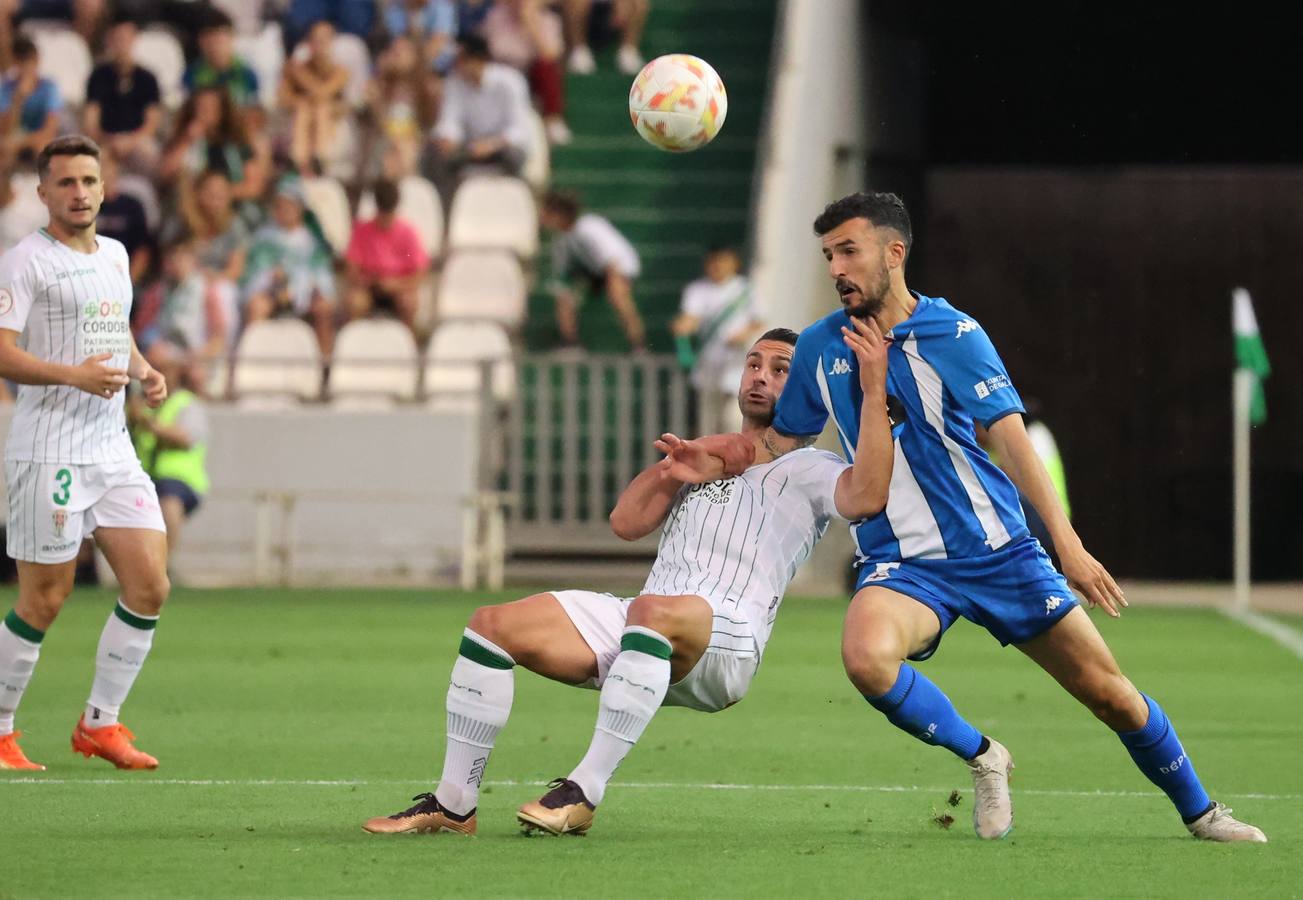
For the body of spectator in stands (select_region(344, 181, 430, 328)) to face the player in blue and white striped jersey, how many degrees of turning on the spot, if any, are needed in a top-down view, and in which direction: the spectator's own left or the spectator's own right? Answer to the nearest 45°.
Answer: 0° — they already face them

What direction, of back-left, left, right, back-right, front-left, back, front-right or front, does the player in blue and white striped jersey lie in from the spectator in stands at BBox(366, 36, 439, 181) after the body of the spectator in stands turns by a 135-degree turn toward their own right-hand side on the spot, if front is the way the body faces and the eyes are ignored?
back-left

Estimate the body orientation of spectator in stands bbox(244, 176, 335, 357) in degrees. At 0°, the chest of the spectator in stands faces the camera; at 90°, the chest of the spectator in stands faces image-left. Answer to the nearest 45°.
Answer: approximately 0°

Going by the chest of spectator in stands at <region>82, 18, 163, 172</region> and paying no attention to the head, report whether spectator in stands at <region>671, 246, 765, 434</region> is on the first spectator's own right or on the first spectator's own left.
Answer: on the first spectator's own left

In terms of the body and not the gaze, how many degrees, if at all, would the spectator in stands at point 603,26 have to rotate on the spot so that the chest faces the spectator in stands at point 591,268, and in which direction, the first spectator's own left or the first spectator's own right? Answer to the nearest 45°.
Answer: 0° — they already face them

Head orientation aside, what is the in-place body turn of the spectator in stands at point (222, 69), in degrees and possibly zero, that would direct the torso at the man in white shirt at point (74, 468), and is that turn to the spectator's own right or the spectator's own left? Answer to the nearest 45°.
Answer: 0° — they already face them

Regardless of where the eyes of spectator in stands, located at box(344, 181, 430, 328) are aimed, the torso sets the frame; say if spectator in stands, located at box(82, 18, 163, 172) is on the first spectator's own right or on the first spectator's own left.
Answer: on the first spectator's own right

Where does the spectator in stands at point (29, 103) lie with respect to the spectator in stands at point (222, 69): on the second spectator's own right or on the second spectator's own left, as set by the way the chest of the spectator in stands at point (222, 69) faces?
on the second spectator's own right

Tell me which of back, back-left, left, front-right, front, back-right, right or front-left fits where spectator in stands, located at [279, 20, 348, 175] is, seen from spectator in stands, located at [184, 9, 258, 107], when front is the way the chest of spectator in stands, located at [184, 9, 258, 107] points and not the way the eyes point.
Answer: front-left

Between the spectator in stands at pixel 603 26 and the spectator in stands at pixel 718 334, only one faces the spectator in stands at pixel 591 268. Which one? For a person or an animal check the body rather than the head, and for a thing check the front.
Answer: the spectator in stands at pixel 603 26

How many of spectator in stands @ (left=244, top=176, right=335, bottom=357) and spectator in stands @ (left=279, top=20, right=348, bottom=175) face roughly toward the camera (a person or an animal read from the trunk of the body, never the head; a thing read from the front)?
2
